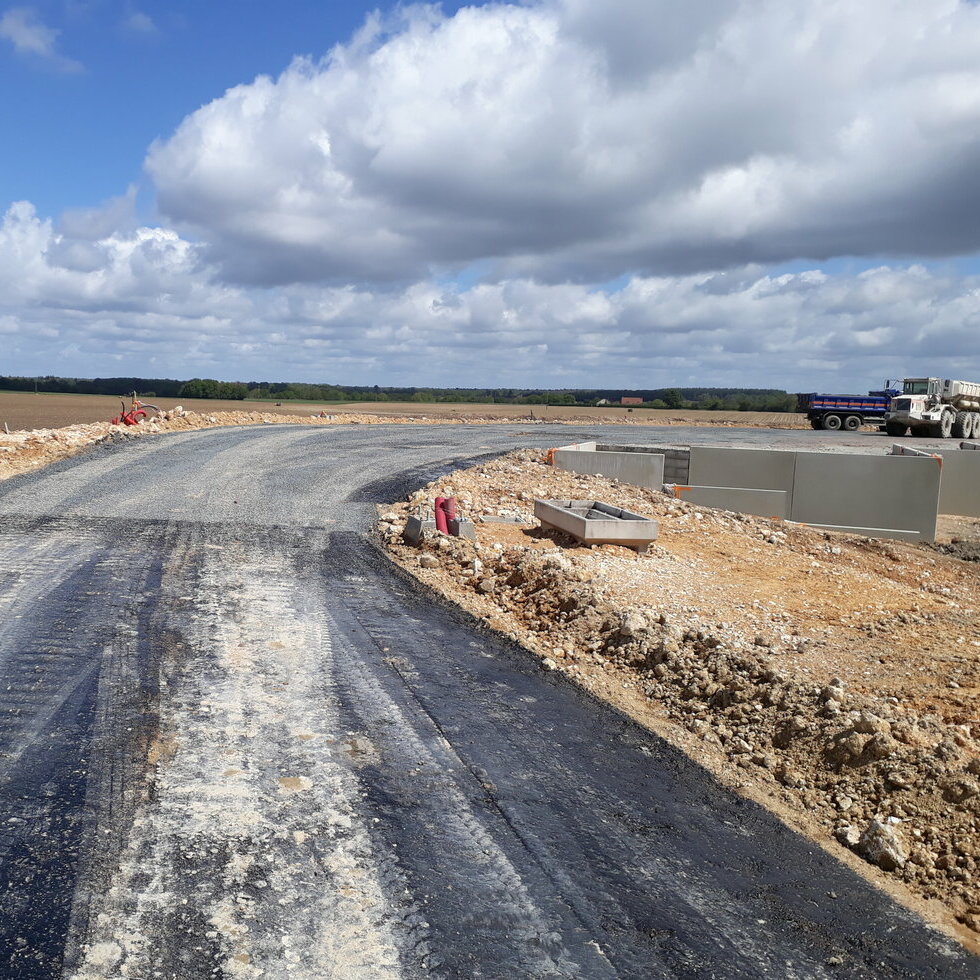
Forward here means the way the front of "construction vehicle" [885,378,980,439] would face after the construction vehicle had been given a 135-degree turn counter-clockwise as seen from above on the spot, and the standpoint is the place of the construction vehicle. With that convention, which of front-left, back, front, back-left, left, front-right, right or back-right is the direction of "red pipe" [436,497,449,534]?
right

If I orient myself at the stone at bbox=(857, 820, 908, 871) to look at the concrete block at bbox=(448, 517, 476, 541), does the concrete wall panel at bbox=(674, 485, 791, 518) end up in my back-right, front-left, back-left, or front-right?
front-right

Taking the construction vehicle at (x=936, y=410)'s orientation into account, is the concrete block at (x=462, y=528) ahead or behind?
ahead

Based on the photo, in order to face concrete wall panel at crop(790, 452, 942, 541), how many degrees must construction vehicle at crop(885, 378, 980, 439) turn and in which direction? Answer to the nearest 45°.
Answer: approximately 45° to its left

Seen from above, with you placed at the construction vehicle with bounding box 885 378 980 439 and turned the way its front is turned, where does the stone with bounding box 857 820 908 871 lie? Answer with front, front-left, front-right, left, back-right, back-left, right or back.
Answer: front-left

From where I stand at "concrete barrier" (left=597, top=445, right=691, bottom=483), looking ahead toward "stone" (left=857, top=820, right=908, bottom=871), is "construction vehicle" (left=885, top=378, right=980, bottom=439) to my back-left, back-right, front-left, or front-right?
back-left

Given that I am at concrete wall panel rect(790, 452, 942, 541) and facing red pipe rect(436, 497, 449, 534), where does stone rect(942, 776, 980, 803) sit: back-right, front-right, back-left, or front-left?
front-left

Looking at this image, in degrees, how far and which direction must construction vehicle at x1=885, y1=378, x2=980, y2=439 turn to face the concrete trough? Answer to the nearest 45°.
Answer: approximately 45° to its left

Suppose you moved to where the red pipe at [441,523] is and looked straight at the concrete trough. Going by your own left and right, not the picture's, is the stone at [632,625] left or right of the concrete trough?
right

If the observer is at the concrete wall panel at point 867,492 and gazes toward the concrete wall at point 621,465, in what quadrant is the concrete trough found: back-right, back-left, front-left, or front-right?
front-left

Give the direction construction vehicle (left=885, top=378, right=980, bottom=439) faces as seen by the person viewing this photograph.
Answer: facing the viewer and to the left of the viewer

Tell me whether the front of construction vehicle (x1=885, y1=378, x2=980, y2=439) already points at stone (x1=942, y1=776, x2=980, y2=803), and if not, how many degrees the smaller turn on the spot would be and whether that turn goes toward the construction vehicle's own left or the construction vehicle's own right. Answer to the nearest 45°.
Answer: approximately 45° to the construction vehicle's own left

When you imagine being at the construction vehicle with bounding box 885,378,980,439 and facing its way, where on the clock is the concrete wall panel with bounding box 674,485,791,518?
The concrete wall panel is roughly at 11 o'clock from the construction vehicle.

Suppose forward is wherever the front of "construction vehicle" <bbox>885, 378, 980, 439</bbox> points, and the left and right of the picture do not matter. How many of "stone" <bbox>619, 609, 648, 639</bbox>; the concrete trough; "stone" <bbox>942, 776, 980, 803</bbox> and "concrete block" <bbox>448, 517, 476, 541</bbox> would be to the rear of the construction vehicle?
0

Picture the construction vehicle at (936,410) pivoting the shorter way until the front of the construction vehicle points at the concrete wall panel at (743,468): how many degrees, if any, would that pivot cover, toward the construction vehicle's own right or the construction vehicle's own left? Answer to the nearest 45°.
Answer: approximately 45° to the construction vehicle's own left

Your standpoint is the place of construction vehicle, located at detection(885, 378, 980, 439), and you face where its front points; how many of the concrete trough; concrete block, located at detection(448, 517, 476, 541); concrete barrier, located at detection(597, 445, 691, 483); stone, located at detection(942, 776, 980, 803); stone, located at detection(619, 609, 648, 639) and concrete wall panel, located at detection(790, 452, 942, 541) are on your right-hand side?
0

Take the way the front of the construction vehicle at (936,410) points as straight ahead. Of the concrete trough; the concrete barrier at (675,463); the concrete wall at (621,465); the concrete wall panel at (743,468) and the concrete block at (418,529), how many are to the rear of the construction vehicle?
0

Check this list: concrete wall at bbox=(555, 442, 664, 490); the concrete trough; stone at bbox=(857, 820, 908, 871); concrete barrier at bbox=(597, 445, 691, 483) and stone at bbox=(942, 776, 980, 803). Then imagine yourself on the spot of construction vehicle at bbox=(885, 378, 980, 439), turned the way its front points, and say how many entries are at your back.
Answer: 0

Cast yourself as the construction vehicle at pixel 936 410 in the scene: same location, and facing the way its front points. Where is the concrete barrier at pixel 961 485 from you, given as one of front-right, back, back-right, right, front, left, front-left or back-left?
front-left
